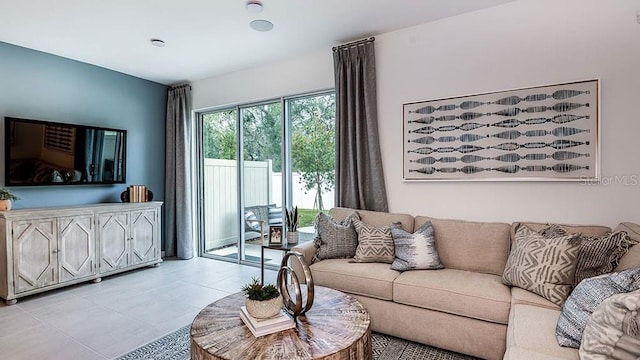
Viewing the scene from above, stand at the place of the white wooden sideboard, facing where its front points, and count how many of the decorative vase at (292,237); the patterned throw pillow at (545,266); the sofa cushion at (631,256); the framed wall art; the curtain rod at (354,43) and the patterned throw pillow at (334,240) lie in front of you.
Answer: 6

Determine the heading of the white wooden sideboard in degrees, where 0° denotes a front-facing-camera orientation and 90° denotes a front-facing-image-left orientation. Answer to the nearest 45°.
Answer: approximately 315°

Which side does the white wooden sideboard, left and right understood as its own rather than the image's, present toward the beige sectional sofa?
front

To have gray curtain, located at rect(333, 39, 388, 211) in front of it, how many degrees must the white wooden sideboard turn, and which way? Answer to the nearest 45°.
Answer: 0° — it already faces it

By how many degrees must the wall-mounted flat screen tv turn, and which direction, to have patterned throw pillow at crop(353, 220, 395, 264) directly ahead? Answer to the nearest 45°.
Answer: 0° — it already faces it

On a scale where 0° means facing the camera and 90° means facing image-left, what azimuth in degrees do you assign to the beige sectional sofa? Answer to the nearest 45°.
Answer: approximately 45°

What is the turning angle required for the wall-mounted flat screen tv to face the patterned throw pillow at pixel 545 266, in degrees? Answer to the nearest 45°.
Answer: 0° — it already faces it

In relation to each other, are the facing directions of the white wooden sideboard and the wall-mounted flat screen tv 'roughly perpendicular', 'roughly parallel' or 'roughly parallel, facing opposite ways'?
roughly parallel

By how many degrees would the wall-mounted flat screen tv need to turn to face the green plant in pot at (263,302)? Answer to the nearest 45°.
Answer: approximately 45° to its right

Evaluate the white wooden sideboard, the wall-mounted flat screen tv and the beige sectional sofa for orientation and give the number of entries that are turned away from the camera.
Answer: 0

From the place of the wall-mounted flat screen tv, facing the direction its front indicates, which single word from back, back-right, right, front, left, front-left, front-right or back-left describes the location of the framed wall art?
front

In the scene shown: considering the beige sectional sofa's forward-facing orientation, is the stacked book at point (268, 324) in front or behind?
in front

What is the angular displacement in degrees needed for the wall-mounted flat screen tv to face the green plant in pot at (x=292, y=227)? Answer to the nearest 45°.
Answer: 0° — it already faces it

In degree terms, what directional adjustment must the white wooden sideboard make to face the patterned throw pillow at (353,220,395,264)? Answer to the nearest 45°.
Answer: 0° — it already faces it

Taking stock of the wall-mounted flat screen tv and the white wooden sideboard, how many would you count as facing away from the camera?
0

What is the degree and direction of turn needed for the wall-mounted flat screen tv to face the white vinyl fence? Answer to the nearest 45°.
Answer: approximately 45° to its left

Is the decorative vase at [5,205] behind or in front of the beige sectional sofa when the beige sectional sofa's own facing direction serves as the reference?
in front
